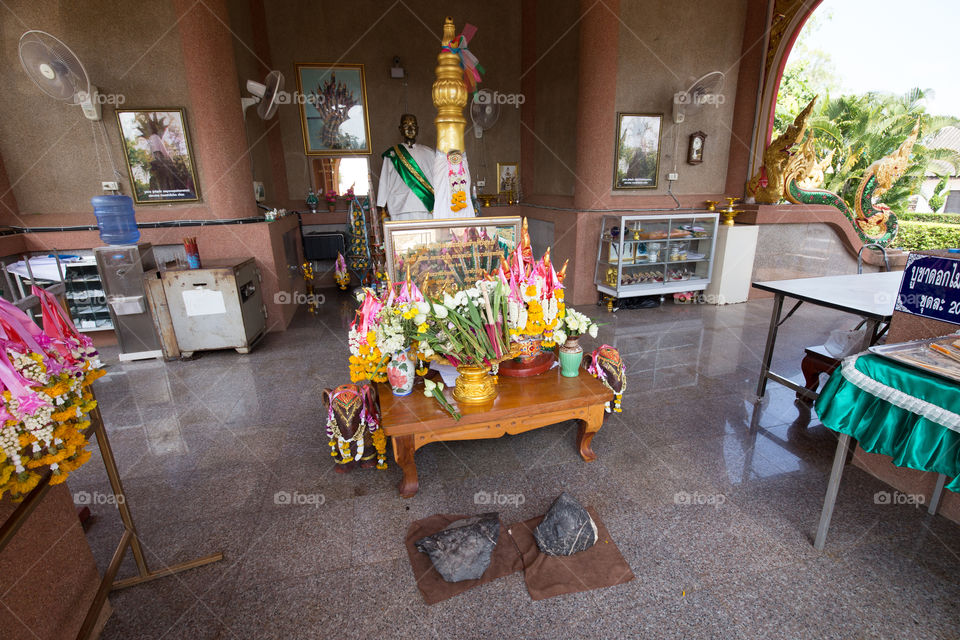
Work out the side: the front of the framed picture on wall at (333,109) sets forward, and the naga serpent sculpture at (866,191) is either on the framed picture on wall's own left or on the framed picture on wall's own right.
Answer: on the framed picture on wall's own left

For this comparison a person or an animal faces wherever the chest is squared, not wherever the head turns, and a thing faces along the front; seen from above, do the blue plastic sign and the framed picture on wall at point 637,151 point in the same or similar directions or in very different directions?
same or similar directions

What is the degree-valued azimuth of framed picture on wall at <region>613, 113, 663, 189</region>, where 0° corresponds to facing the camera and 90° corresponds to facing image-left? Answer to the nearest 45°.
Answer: approximately 0°

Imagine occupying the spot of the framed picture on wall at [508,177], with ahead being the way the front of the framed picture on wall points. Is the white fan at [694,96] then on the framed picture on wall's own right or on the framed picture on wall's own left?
on the framed picture on wall's own left

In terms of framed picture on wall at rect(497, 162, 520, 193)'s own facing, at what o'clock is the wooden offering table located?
The wooden offering table is roughly at 12 o'clock from the framed picture on wall.

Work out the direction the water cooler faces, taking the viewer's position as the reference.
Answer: facing the viewer

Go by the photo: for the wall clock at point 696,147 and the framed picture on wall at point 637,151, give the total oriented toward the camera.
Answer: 2

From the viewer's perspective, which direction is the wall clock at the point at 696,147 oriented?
toward the camera

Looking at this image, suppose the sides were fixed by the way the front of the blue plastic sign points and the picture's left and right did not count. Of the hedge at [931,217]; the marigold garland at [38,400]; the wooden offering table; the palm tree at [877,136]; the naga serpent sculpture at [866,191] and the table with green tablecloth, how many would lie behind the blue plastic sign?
3

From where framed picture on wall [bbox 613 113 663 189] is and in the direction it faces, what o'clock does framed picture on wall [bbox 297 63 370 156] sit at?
framed picture on wall [bbox 297 63 370 156] is roughly at 3 o'clock from framed picture on wall [bbox 613 113 663 189].

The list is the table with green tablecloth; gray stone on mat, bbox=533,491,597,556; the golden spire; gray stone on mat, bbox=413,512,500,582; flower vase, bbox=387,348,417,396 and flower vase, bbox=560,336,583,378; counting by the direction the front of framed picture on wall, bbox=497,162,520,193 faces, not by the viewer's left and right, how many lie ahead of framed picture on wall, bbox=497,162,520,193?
6

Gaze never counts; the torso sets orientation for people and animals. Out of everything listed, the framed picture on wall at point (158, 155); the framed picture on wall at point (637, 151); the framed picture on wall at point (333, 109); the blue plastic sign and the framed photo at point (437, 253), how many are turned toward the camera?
5

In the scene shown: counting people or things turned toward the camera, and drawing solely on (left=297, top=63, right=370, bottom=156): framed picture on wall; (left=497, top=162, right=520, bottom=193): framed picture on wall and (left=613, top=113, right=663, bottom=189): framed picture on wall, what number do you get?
3

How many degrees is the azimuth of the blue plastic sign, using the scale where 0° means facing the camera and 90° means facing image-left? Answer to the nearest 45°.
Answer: approximately 0°

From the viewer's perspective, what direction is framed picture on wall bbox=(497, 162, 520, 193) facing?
toward the camera

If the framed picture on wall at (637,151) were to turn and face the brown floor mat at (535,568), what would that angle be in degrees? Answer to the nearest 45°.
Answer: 0° — it already faces it

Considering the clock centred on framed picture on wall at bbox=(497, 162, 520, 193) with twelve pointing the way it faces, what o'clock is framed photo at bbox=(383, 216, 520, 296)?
The framed photo is roughly at 12 o'clock from the framed picture on wall.

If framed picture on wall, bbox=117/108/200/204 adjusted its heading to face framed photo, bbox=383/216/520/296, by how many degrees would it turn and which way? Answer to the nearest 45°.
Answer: approximately 45° to its left
